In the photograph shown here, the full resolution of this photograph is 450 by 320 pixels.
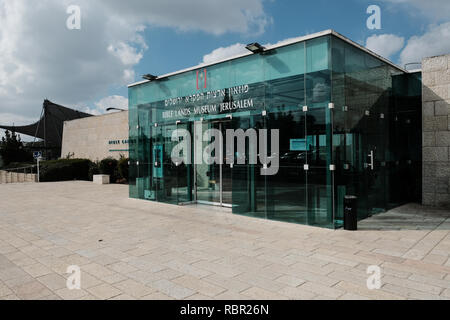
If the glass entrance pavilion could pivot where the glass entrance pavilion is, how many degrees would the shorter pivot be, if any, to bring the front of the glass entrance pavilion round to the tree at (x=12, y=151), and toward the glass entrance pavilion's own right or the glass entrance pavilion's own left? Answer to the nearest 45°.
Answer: approximately 90° to the glass entrance pavilion's own right

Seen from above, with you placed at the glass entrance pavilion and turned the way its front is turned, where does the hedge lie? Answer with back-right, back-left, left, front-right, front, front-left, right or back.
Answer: right

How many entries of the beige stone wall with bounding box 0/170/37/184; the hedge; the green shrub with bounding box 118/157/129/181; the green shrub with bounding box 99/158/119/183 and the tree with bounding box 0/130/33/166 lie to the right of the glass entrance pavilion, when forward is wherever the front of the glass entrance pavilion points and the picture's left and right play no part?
5

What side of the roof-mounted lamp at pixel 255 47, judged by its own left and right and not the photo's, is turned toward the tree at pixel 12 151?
right

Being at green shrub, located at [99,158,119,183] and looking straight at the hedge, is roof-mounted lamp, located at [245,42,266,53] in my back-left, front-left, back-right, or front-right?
back-left

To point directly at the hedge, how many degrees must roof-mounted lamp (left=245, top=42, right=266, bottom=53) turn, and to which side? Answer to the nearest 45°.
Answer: approximately 90° to its right

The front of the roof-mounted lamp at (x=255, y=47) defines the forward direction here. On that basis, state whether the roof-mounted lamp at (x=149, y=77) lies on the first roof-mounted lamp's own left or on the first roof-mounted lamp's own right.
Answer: on the first roof-mounted lamp's own right

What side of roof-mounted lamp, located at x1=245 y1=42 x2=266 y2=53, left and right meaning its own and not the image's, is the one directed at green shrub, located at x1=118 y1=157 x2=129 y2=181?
right

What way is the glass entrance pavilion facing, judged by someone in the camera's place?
facing the viewer and to the left of the viewer
